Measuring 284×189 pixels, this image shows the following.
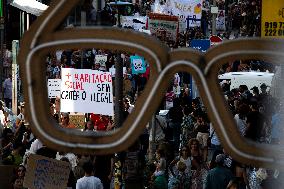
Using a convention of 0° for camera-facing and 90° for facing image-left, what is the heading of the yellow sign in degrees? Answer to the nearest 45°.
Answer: approximately 0°
